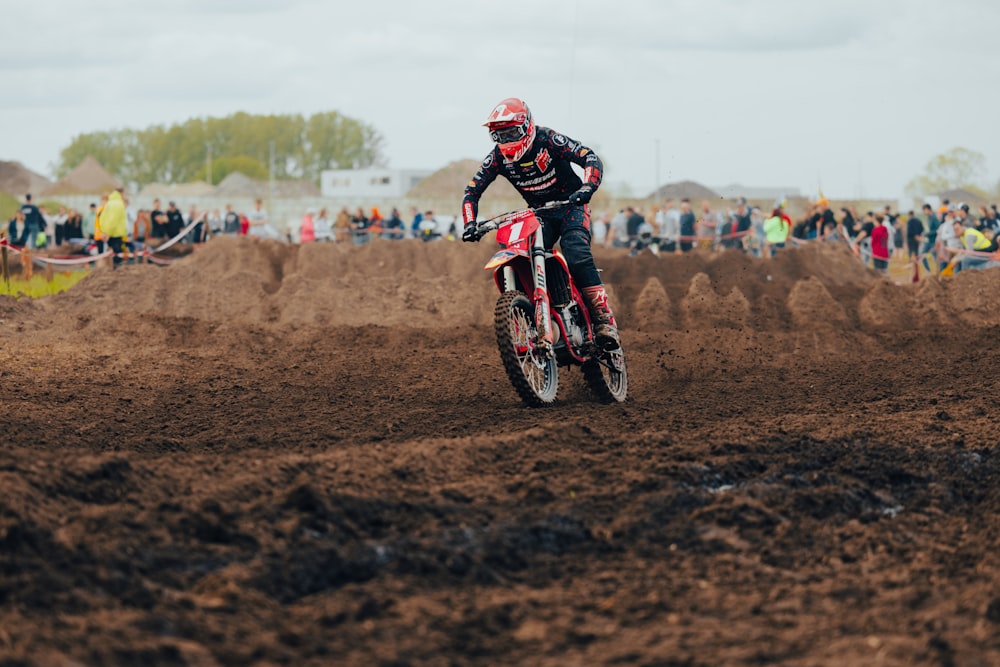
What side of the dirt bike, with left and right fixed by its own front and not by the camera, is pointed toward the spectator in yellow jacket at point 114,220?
right

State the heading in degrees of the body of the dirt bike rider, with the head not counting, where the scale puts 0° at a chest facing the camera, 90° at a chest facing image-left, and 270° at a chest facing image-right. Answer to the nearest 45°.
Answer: approximately 45°

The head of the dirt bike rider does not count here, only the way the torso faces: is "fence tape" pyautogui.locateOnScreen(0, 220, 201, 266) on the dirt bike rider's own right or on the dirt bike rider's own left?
on the dirt bike rider's own right

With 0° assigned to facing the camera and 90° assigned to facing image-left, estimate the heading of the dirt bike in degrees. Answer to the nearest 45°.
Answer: approximately 45°

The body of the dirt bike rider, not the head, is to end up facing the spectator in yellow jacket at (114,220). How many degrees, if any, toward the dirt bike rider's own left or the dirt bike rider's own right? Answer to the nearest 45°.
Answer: approximately 90° to the dirt bike rider's own right
